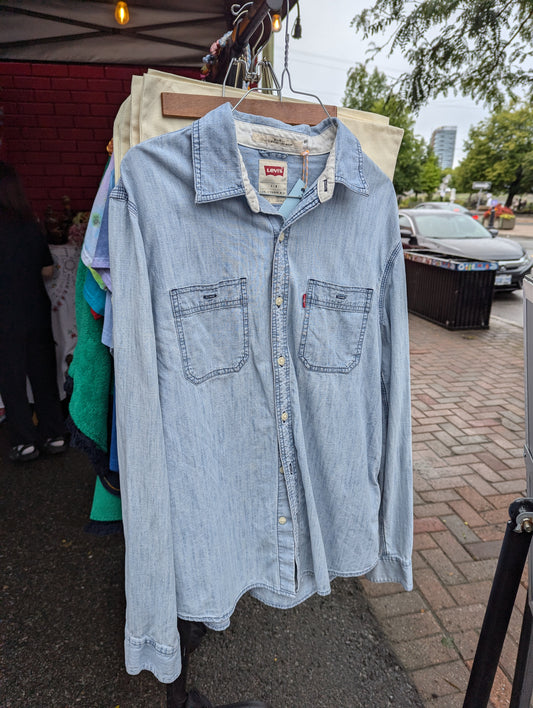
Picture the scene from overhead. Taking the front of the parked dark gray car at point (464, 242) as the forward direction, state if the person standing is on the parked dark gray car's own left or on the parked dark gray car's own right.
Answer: on the parked dark gray car's own right

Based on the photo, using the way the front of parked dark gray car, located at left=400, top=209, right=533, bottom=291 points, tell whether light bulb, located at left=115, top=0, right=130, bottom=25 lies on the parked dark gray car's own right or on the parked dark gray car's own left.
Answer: on the parked dark gray car's own right

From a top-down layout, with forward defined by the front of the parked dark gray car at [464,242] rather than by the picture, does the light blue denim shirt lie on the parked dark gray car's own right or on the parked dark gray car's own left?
on the parked dark gray car's own right

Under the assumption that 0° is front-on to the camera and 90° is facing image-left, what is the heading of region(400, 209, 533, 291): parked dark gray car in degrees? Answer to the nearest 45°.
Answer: approximately 315°

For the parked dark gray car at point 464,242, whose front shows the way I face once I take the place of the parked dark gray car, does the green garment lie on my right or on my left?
on my right

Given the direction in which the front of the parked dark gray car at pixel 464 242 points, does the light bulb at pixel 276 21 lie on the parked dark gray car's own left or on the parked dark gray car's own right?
on the parked dark gray car's own right
